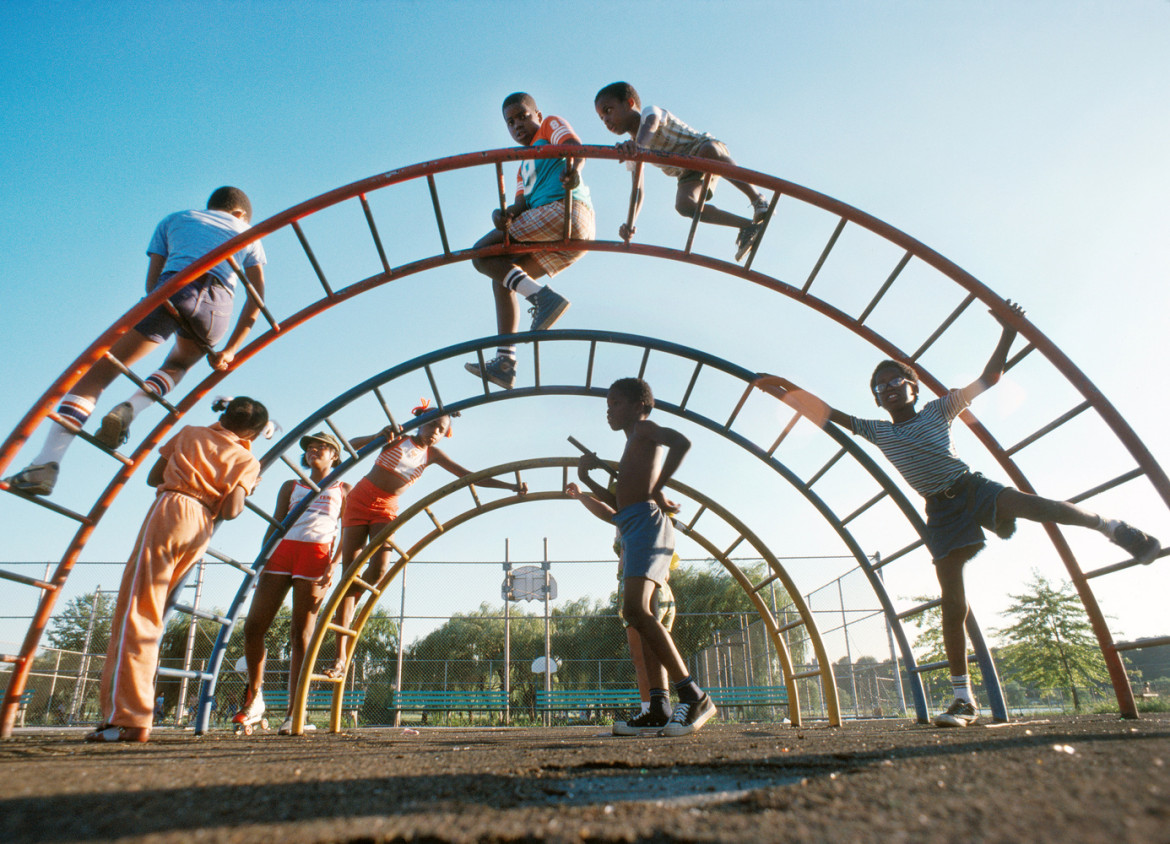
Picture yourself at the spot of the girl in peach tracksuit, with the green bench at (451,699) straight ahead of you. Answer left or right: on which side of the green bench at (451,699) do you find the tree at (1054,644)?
right

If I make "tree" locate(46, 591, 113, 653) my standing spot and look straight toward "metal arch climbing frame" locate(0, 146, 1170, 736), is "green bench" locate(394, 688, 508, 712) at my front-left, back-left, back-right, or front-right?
front-left

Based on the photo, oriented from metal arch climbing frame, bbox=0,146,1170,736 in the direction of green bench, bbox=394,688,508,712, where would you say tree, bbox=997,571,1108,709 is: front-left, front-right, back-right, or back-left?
front-right

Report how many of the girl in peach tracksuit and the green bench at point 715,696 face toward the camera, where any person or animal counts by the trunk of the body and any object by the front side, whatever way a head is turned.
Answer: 1

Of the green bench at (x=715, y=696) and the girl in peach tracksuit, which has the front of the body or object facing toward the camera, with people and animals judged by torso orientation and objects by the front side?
the green bench

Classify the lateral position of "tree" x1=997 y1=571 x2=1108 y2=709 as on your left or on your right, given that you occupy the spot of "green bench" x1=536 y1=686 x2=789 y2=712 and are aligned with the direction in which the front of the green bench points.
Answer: on your left

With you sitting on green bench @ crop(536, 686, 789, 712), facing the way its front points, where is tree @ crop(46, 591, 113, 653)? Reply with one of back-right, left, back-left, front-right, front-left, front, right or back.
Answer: right

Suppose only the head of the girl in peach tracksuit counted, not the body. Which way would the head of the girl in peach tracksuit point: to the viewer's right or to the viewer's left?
to the viewer's right

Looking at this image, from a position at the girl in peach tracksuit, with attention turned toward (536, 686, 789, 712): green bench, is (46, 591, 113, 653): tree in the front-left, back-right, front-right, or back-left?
front-left

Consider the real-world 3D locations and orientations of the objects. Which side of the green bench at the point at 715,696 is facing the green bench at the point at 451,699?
right

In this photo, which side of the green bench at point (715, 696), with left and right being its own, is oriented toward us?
front

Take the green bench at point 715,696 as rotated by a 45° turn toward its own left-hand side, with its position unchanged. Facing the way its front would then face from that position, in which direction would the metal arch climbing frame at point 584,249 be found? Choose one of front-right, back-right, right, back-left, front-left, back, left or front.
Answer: front-right
